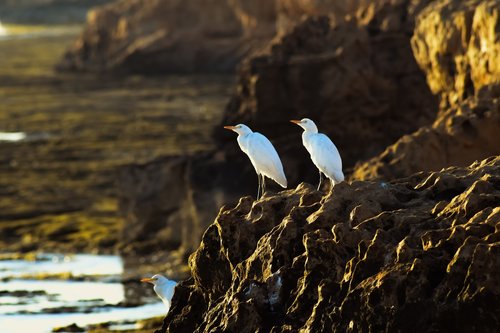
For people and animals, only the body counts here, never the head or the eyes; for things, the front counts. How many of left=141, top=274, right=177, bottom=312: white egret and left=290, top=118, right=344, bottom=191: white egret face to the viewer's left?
2

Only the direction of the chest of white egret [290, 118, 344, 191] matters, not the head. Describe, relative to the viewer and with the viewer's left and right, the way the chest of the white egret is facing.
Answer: facing to the left of the viewer

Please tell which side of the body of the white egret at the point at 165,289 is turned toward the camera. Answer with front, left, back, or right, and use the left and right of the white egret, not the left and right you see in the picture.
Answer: left

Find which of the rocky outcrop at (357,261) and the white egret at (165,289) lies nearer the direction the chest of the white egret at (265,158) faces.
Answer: the white egret

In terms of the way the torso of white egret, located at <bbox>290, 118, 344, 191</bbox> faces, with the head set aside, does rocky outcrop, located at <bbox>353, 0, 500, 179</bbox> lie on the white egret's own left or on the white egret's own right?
on the white egret's own right

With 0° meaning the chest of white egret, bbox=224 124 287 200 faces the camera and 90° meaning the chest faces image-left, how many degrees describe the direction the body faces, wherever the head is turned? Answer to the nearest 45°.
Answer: approximately 90°
